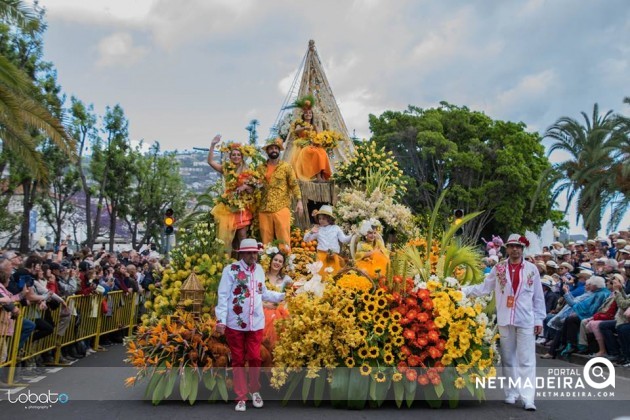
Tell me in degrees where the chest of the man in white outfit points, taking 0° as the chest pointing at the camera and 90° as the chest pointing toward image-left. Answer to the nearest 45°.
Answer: approximately 0°

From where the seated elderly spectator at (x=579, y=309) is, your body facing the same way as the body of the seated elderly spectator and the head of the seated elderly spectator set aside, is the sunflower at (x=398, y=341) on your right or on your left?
on your left

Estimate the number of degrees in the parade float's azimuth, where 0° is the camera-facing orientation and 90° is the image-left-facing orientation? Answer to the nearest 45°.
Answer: approximately 0°

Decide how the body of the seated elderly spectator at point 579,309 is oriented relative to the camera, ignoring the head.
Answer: to the viewer's left

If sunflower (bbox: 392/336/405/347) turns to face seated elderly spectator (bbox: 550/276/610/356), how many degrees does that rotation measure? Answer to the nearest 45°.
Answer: approximately 135° to its left

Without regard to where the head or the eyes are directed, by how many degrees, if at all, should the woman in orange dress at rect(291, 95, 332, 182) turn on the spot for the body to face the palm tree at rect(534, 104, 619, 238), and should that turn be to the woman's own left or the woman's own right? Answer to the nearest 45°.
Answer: approximately 135° to the woman's own left

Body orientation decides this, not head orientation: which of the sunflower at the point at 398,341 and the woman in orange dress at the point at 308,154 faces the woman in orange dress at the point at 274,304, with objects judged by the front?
the woman in orange dress at the point at 308,154
